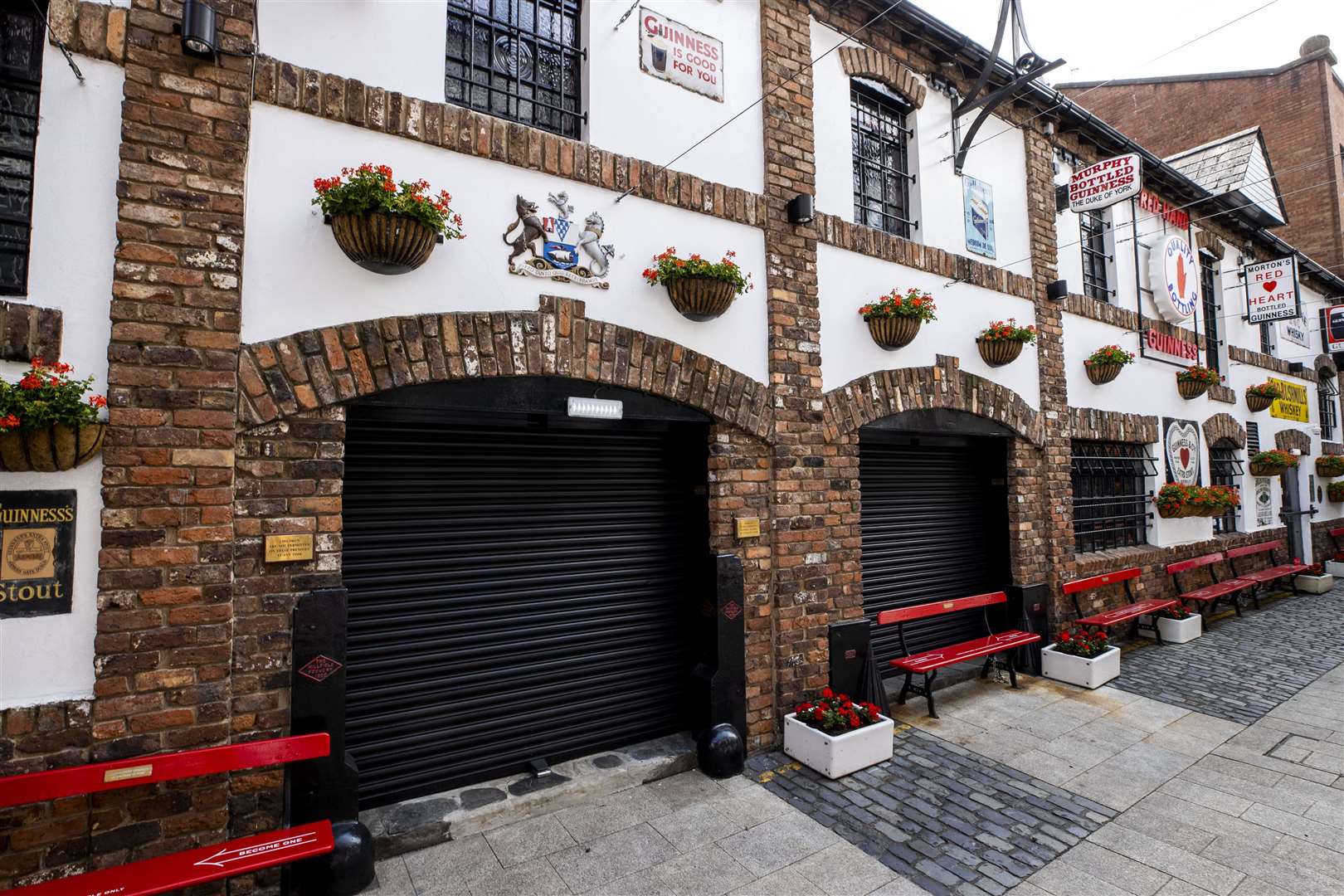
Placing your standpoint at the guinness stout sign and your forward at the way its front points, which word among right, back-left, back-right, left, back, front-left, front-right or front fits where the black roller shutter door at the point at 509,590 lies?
left

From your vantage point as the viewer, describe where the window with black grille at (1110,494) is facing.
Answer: facing the viewer and to the right of the viewer

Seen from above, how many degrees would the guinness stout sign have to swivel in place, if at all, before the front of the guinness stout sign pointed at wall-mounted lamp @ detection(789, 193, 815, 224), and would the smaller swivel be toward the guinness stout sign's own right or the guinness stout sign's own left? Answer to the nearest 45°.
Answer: approximately 90° to the guinness stout sign's own left

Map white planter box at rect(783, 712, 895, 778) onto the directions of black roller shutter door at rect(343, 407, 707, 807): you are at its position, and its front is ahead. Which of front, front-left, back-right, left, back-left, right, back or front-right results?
front-left

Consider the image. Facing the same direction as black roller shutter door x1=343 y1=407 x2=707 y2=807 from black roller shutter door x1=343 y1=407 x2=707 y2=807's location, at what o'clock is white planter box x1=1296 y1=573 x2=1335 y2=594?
The white planter box is roughly at 10 o'clock from the black roller shutter door.

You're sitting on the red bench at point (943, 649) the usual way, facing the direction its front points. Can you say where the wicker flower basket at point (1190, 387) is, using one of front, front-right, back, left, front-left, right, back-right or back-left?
left

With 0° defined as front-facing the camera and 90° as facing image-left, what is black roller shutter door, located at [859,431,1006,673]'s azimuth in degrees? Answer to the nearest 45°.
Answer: approximately 315°

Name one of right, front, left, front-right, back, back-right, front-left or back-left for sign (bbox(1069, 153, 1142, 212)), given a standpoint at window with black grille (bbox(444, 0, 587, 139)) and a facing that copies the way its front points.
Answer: front-left

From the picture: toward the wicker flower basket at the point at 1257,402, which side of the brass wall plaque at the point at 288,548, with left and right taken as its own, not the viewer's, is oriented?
left

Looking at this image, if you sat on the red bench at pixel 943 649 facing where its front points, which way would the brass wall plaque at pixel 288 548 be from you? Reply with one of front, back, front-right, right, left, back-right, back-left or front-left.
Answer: right

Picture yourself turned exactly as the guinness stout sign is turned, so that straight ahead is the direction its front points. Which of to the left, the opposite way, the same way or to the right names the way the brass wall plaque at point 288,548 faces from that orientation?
the same way

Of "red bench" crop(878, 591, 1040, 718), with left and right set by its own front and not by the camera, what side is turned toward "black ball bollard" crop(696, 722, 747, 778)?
right

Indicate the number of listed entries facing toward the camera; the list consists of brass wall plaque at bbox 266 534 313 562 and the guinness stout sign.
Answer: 2

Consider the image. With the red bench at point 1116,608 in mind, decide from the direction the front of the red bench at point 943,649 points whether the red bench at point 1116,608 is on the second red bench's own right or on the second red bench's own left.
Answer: on the second red bench's own left

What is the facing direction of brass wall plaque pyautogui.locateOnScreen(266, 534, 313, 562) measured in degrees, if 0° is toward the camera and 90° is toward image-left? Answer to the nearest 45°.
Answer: approximately 0°

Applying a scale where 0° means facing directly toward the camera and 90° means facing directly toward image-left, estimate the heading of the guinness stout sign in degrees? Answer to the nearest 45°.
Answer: approximately 0°
